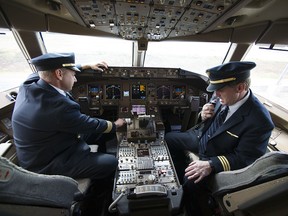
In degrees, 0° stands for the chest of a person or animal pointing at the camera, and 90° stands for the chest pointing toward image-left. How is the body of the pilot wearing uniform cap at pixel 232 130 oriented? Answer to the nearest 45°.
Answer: approximately 45°

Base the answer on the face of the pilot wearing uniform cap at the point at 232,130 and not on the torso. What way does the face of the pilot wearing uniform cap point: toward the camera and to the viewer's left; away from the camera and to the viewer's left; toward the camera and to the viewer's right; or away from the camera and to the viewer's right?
toward the camera and to the viewer's left

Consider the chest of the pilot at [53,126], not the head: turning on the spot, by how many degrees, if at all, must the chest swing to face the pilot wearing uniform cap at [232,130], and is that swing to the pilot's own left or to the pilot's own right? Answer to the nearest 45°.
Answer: approximately 90° to the pilot's own right

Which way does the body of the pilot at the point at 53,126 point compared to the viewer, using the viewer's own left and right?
facing away from the viewer and to the right of the viewer

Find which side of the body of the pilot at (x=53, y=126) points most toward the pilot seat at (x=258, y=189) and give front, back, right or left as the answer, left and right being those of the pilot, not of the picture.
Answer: right
